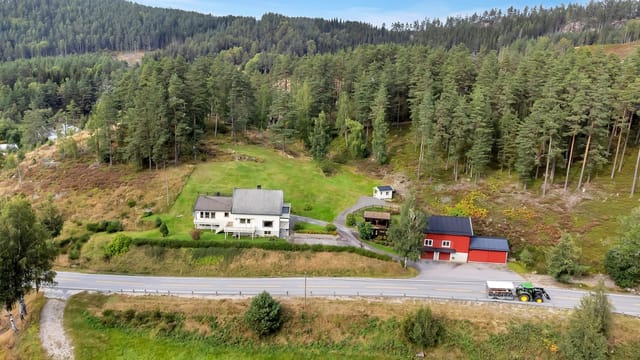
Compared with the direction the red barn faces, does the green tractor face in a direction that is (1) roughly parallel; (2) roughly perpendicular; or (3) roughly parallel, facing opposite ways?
roughly perpendicular

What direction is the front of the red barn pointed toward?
toward the camera

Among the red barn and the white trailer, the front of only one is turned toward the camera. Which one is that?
the red barn

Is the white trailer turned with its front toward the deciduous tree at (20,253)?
no

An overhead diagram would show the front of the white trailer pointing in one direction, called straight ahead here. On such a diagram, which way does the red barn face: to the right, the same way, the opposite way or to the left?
to the right

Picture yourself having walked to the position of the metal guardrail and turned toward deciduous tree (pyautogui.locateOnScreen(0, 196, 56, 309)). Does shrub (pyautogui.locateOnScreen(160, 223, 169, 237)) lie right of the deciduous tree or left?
right

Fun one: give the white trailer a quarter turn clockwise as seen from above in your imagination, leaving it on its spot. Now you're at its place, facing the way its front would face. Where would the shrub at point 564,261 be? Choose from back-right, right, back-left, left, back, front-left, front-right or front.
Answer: back-left

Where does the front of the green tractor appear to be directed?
to the viewer's right

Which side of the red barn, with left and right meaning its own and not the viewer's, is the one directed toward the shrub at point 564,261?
left

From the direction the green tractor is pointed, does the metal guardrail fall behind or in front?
behind

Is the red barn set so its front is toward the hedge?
no

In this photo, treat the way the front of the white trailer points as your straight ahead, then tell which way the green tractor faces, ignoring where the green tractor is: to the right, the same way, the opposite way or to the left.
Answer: the same way

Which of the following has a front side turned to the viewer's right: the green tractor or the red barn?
the green tractor

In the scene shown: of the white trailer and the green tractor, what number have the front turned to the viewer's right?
2

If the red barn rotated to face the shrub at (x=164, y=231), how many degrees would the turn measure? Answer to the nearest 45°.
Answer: approximately 90° to its right

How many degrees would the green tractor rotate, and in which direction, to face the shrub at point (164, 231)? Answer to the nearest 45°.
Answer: approximately 180°

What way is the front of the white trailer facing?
to the viewer's right

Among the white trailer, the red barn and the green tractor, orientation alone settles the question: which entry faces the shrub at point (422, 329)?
the red barn
